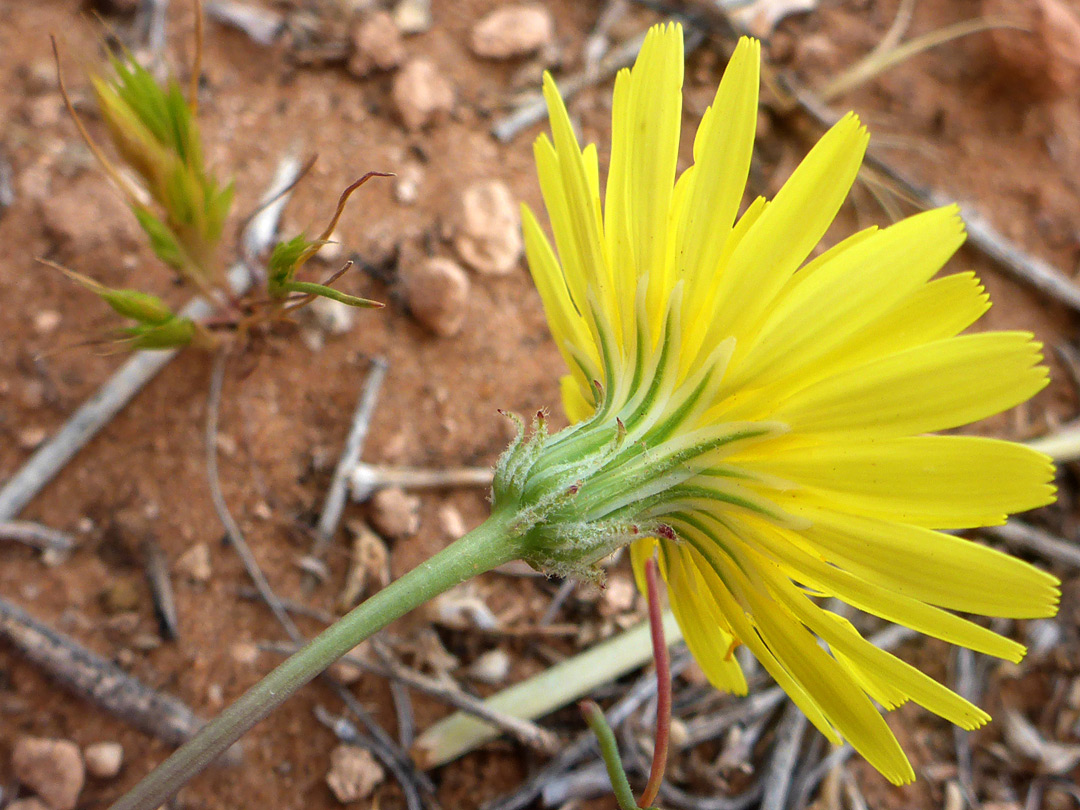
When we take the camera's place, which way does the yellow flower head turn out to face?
facing away from the viewer and to the right of the viewer

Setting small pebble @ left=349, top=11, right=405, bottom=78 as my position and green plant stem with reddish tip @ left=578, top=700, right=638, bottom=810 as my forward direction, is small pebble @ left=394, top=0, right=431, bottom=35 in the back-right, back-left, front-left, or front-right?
back-left

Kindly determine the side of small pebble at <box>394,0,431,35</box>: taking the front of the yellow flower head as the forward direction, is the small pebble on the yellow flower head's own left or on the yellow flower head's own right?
on the yellow flower head's own left

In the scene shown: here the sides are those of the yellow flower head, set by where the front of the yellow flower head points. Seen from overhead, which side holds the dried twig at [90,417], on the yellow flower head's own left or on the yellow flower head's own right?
on the yellow flower head's own left

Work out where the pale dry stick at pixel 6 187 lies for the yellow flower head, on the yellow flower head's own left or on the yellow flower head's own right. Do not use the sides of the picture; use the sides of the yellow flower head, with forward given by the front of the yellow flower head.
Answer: on the yellow flower head's own left

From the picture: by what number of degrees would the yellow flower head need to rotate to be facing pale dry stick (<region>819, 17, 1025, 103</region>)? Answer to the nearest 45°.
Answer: approximately 45° to its left

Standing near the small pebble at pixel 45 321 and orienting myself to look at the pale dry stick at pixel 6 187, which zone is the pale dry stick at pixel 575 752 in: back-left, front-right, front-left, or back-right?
back-right
